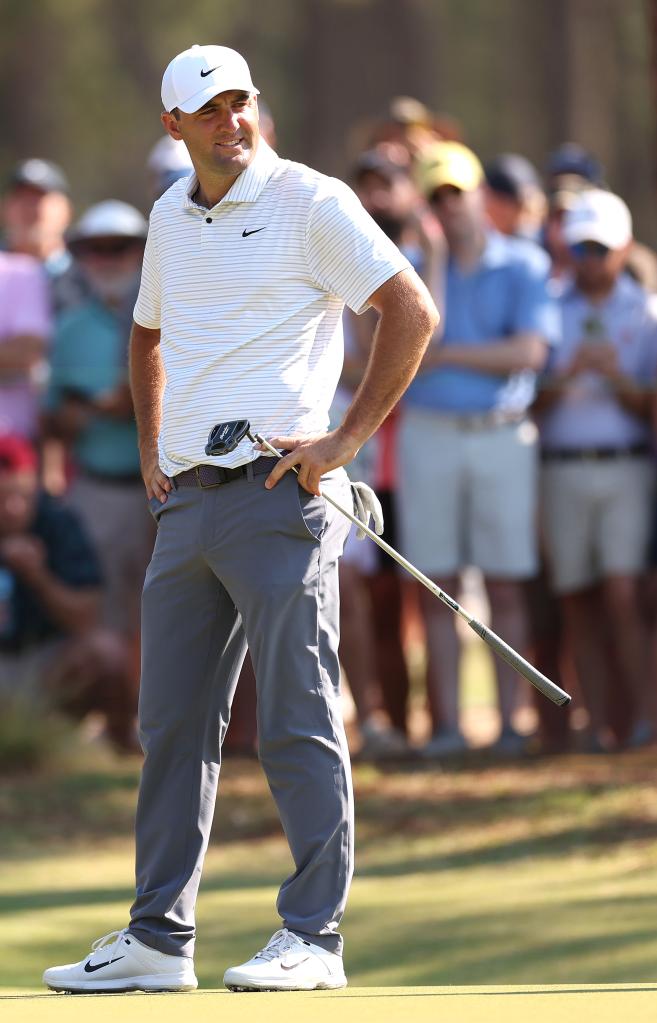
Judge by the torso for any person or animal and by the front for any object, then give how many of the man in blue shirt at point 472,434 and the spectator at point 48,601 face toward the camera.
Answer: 2

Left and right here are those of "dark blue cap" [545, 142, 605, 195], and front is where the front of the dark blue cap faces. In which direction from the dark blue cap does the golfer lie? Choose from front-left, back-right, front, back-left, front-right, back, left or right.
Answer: front

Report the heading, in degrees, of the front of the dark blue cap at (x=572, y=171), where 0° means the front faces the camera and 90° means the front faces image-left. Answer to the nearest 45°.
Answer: approximately 0°

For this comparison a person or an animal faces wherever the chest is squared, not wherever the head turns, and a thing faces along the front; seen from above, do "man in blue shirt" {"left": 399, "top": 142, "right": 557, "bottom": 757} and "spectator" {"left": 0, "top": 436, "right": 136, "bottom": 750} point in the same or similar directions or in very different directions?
same or similar directions

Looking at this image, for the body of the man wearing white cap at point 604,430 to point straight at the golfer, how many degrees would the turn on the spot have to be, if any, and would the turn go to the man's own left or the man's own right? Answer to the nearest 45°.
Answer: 0° — they already face them

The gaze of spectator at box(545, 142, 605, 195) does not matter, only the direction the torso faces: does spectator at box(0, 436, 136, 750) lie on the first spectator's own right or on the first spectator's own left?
on the first spectator's own right

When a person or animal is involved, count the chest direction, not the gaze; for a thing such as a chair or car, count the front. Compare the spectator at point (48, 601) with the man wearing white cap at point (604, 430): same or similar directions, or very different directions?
same or similar directions

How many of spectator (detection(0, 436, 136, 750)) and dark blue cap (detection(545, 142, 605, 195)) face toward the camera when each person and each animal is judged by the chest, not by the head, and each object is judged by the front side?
2

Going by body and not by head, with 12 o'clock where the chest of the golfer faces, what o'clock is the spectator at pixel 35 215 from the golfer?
The spectator is roughly at 4 o'clock from the golfer.

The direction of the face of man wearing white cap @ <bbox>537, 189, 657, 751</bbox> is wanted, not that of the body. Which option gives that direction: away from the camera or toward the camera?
toward the camera

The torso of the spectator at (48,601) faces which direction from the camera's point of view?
toward the camera

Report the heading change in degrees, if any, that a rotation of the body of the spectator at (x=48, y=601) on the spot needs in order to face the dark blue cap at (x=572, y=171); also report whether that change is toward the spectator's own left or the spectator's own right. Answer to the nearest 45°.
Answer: approximately 90° to the spectator's own left

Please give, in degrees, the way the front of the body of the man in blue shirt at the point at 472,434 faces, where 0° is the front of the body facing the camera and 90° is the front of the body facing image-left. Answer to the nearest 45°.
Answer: approximately 0°
